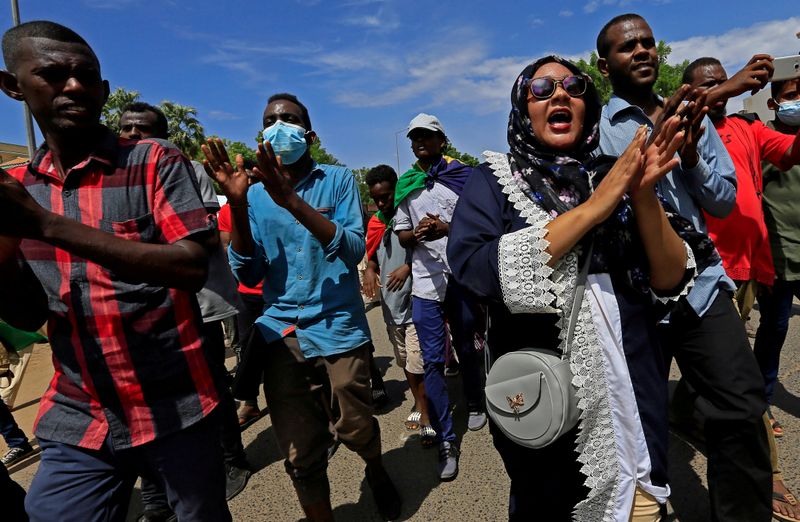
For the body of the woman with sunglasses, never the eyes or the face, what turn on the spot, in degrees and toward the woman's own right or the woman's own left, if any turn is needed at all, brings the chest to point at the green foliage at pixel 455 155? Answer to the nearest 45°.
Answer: approximately 135° to the woman's own left

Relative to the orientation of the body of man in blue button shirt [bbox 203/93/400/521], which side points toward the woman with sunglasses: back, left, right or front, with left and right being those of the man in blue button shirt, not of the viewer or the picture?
left

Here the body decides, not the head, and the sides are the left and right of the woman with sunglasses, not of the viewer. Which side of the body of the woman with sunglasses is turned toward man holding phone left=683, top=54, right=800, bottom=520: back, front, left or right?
left

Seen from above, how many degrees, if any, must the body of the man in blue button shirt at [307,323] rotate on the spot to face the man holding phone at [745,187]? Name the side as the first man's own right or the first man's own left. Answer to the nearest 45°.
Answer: approximately 135° to the first man's own left

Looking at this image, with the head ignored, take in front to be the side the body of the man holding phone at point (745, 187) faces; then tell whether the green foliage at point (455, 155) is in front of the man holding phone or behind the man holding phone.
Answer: behind
